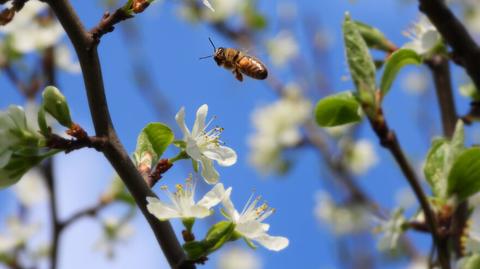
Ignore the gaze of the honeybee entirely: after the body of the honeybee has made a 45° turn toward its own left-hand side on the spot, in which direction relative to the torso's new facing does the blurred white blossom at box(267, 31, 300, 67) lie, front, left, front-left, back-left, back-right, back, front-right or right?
back-right

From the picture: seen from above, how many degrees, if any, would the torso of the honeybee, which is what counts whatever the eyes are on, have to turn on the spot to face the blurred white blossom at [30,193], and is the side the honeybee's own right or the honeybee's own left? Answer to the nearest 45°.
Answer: approximately 45° to the honeybee's own right

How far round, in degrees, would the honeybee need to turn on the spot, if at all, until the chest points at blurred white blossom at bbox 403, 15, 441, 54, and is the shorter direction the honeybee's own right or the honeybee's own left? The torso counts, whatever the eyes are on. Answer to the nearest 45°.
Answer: approximately 180°

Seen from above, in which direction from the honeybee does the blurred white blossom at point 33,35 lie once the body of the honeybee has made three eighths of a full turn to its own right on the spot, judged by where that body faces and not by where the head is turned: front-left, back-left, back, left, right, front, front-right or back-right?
left

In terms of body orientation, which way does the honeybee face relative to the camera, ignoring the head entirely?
to the viewer's left

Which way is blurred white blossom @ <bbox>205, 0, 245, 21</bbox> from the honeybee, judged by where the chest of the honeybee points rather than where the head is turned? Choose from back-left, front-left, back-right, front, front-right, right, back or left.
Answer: right
